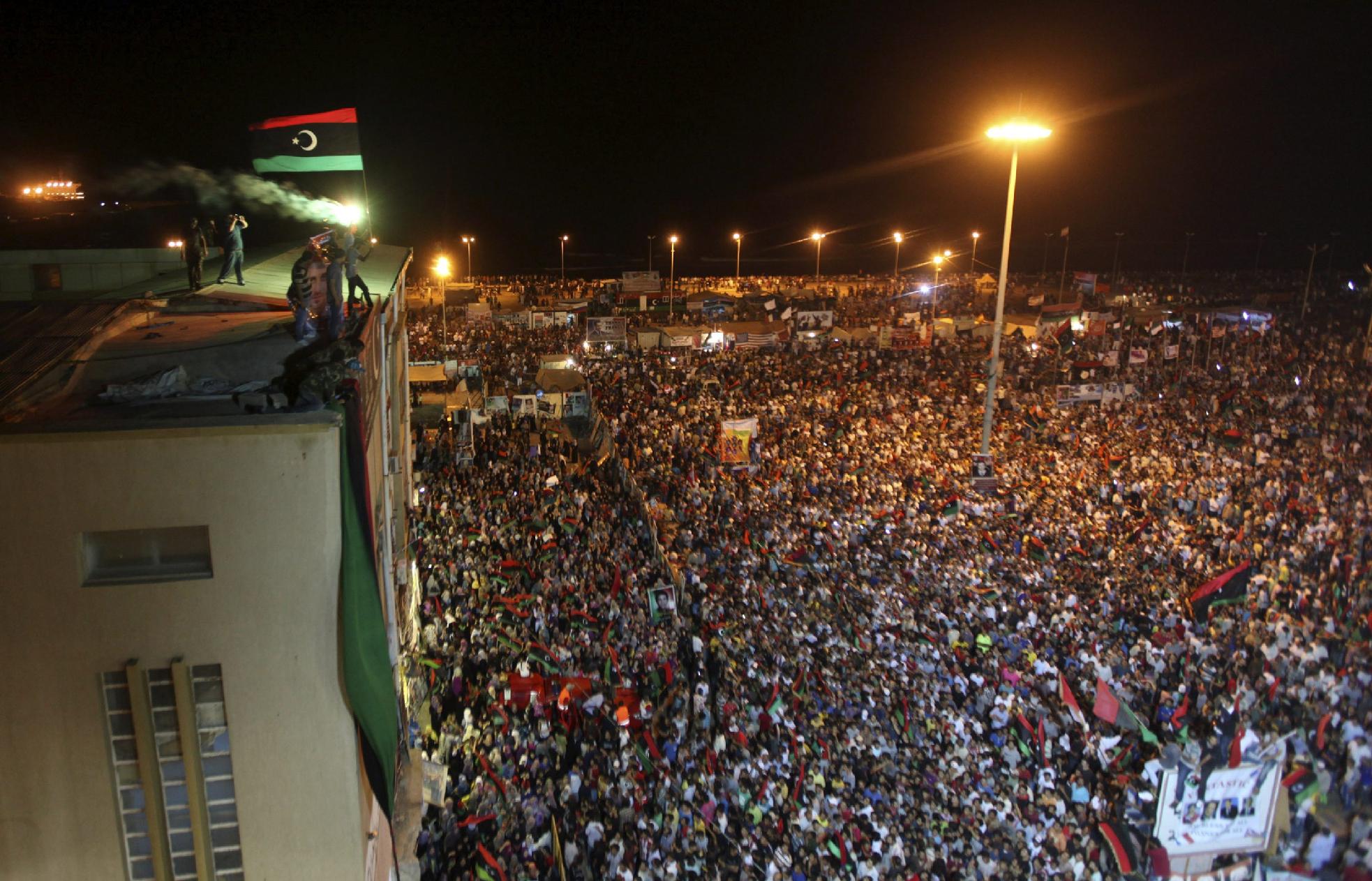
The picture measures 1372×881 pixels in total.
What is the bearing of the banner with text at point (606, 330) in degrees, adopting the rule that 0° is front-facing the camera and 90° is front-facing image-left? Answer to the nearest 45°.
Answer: approximately 0°

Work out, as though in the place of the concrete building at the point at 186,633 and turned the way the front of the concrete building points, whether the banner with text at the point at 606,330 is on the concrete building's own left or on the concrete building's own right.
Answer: on the concrete building's own left

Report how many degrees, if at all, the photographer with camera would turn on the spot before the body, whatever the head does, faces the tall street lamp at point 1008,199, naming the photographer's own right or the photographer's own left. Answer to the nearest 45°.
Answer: approximately 45° to the photographer's own left

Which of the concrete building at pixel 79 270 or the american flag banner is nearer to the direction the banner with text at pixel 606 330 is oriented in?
the concrete building

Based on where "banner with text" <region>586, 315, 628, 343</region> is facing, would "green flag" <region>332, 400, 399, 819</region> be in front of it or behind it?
in front

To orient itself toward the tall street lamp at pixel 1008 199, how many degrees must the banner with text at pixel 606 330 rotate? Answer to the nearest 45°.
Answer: approximately 45° to its left
